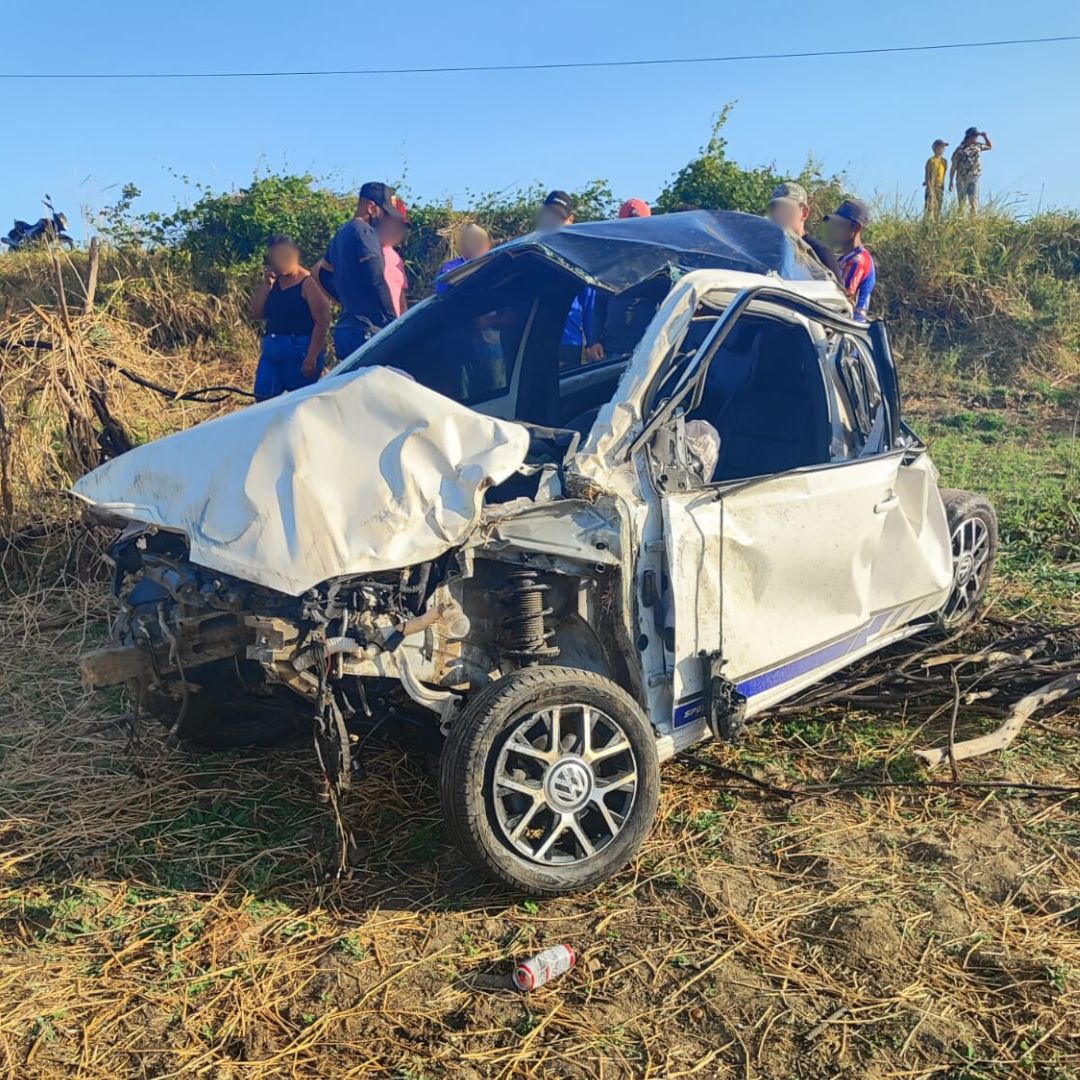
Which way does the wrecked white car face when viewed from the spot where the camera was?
facing the viewer and to the left of the viewer

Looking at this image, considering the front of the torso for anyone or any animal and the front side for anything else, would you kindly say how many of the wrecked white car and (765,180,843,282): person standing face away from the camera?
0

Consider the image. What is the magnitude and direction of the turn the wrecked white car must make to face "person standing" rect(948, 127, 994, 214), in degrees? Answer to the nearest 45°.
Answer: approximately 180°

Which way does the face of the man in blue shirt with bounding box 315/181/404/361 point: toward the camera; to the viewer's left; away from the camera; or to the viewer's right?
to the viewer's right

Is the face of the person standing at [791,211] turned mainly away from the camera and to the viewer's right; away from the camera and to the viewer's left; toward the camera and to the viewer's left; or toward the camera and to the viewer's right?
toward the camera and to the viewer's left

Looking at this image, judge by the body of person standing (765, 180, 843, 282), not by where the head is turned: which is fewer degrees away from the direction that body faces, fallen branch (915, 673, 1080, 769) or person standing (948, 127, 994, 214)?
the fallen branch

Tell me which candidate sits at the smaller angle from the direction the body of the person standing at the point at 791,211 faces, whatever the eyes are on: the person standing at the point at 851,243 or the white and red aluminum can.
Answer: the white and red aluminum can

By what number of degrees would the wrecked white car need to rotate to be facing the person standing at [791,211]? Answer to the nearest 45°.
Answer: approximately 180°

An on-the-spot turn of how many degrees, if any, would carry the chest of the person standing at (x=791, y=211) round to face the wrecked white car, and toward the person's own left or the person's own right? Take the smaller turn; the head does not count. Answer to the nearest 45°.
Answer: approximately 45° to the person's own left

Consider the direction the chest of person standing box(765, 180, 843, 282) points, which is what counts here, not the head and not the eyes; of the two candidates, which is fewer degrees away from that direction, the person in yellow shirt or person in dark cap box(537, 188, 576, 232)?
the person in dark cap

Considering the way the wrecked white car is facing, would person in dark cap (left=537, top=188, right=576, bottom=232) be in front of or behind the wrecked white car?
behind

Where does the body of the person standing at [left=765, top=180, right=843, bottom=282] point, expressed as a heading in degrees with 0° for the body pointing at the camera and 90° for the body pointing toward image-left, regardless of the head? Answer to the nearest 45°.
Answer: approximately 45°
